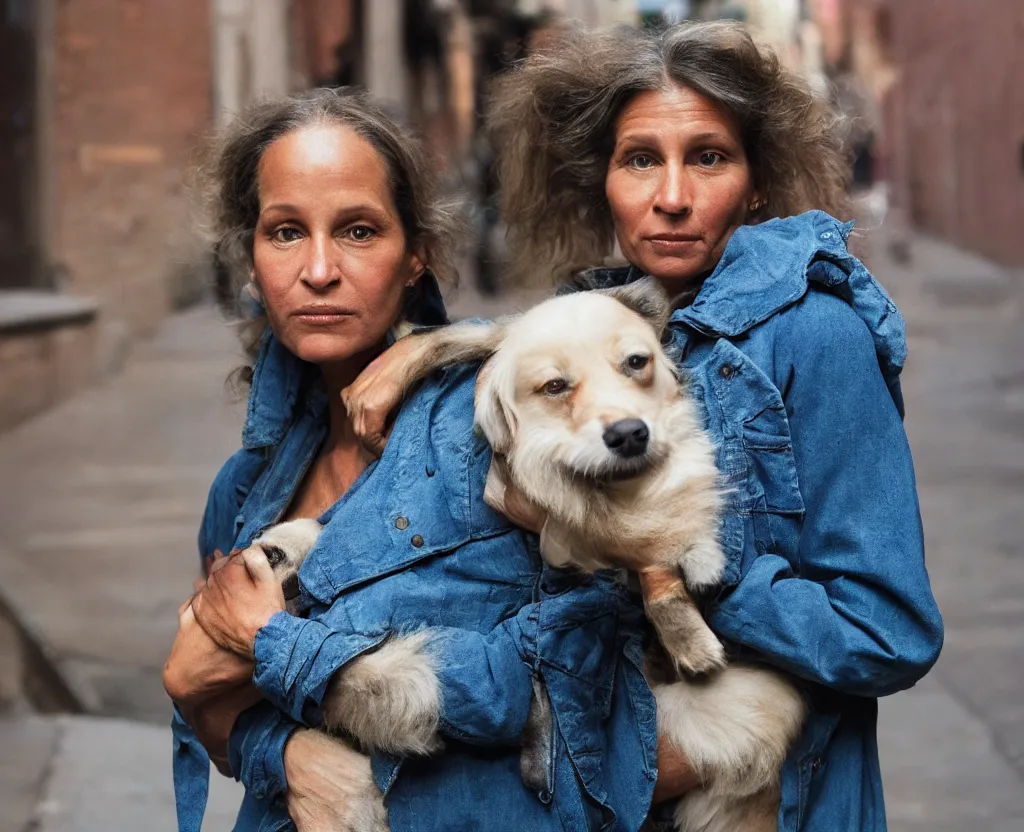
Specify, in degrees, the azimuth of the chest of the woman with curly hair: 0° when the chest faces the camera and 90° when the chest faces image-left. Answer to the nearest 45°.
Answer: approximately 45°
